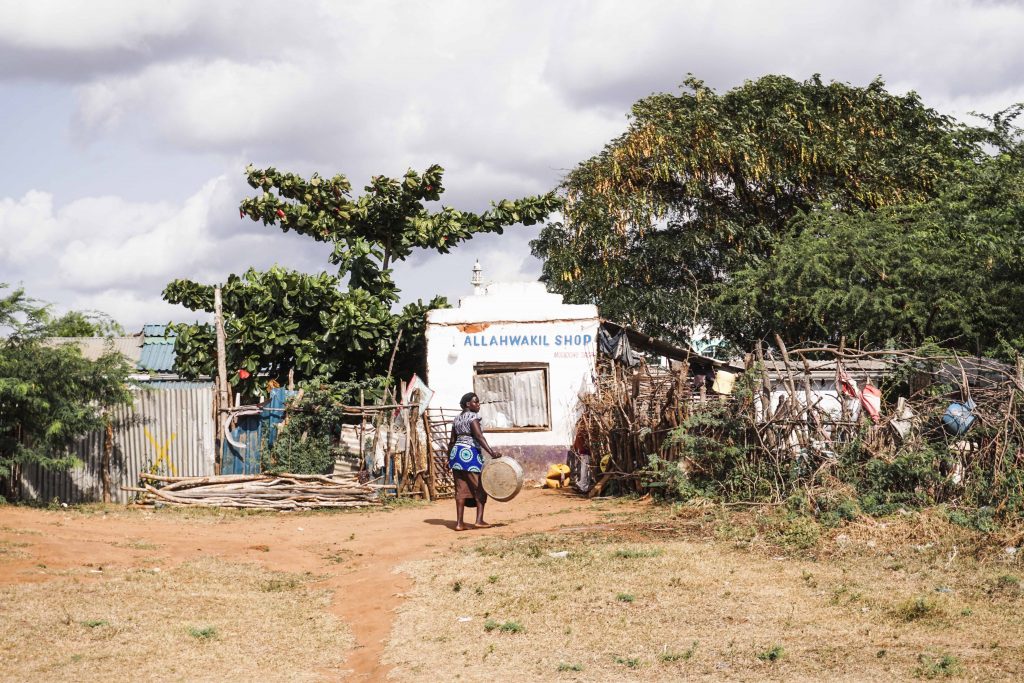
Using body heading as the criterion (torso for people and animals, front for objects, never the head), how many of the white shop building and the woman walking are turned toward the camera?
1

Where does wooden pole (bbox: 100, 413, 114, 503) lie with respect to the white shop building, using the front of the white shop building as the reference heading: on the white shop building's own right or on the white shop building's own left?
on the white shop building's own right

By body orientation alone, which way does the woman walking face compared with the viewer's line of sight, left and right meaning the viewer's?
facing away from the viewer and to the right of the viewer

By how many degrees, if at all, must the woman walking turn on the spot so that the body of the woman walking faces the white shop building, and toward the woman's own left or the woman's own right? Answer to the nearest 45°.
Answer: approximately 45° to the woman's own left

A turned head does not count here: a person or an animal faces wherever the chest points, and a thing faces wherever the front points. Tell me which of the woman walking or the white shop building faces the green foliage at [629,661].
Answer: the white shop building

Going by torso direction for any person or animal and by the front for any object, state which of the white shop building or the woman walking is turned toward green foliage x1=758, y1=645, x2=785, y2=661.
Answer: the white shop building

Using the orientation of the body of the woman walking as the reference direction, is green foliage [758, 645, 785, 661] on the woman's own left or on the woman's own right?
on the woman's own right

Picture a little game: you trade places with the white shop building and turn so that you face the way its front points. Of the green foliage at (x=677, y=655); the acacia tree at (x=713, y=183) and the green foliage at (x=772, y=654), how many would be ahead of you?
2

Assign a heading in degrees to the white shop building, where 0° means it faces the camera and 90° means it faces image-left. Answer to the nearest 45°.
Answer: approximately 0°
